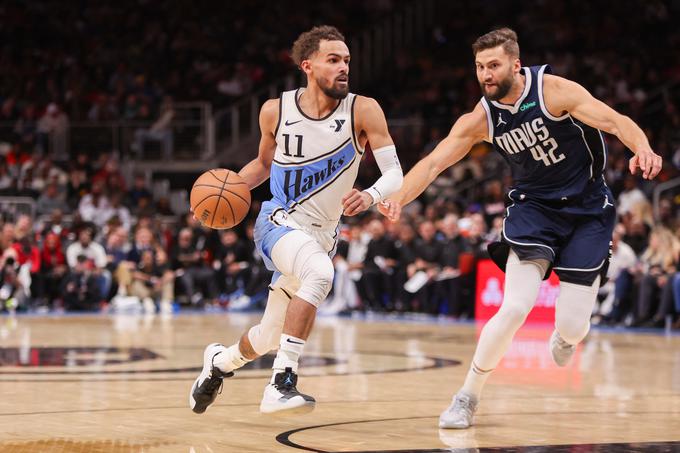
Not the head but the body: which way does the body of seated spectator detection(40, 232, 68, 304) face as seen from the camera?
toward the camera

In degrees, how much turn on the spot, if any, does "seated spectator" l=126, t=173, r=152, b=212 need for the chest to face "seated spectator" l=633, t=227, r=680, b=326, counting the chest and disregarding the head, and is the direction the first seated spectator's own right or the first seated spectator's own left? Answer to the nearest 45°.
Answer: approximately 45° to the first seated spectator's own left

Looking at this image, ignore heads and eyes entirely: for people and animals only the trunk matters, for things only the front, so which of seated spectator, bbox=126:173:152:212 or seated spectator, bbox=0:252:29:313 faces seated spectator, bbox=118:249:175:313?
seated spectator, bbox=126:173:152:212

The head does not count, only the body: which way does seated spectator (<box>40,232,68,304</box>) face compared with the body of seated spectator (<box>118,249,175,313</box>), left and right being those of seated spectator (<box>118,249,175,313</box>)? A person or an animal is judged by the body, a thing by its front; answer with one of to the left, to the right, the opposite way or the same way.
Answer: the same way

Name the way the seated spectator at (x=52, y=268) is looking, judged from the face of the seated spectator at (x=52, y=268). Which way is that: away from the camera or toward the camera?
toward the camera

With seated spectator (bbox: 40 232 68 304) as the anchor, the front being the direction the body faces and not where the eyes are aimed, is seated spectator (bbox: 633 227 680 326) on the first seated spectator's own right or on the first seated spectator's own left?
on the first seated spectator's own left

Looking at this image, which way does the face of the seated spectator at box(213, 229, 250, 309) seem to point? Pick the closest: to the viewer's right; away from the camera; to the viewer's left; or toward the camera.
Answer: toward the camera

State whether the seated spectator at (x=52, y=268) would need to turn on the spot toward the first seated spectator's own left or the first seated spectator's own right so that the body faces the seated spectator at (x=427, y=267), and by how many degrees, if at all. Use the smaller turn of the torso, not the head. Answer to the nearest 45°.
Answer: approximately 45° to the first seated spectator's own left

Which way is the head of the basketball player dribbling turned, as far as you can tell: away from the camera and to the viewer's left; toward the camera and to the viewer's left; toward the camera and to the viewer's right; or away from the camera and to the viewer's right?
toward the camera and to the viewer's right

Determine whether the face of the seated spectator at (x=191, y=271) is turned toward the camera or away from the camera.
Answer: toward the camera

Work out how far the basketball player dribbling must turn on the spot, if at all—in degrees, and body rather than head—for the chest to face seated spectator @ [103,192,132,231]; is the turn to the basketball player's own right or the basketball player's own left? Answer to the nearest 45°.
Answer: approximately 135° to the basketball player's own left

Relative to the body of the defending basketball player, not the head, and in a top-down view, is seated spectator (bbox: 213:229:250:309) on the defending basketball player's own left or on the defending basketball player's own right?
on the defending basketball player's own right

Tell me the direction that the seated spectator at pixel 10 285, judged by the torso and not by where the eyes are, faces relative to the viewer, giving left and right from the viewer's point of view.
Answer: facing the viewer

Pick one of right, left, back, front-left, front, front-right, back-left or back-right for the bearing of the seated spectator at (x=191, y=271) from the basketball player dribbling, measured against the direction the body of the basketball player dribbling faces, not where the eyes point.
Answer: back-left

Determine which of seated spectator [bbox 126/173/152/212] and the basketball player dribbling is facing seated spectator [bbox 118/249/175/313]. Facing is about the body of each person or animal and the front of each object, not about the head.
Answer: seated spectator [bbox 126/173/152/212]

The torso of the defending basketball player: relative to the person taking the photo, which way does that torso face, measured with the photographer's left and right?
facing the viewer and to the left of the viewer

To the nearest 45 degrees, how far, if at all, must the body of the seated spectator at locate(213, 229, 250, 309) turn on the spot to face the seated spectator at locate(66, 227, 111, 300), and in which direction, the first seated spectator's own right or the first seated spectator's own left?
approximately 90° to the first seated spectator's own right

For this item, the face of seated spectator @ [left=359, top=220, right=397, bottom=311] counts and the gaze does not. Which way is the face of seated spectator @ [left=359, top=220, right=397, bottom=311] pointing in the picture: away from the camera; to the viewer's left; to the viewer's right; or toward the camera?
toward the camera
